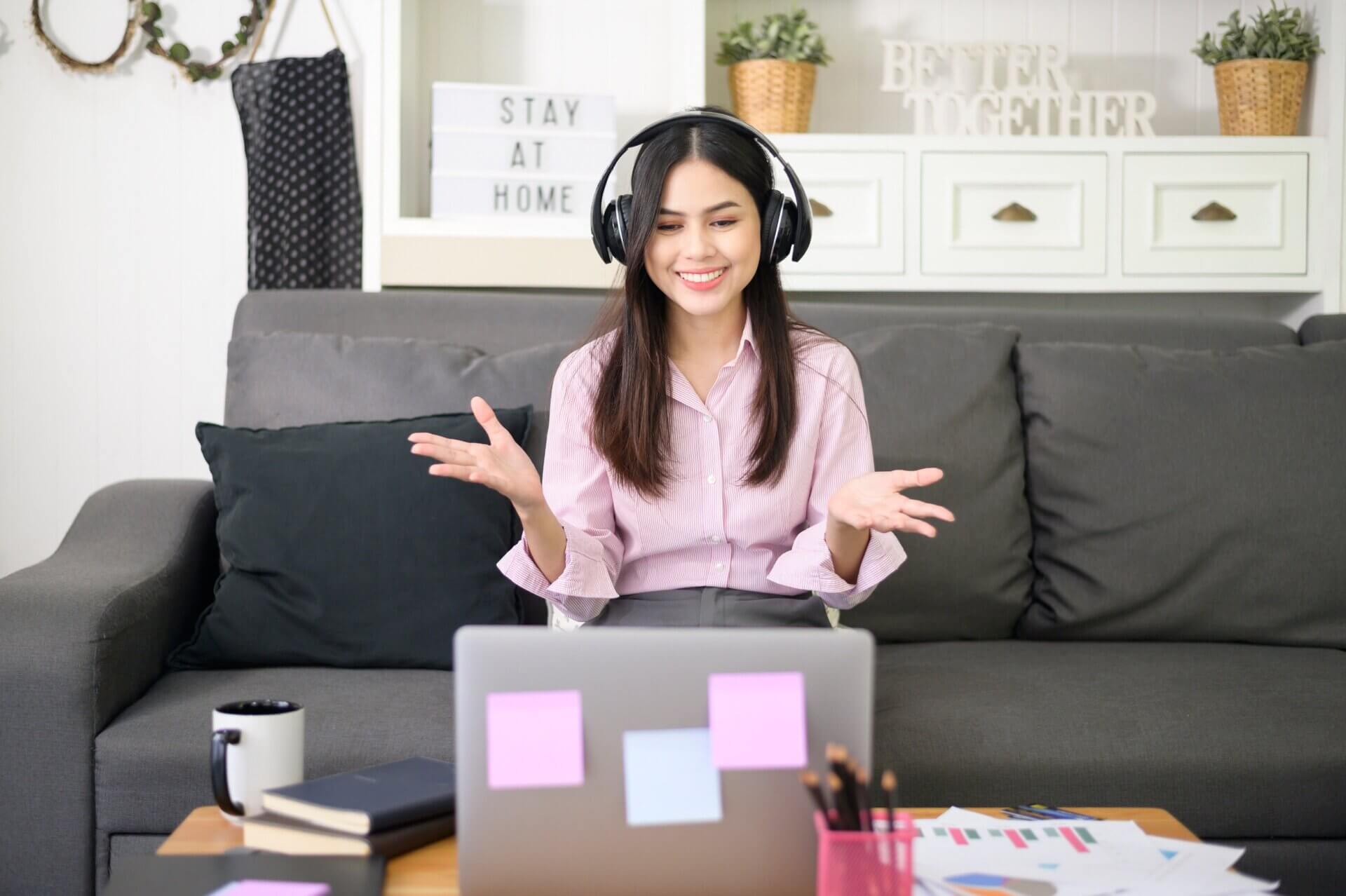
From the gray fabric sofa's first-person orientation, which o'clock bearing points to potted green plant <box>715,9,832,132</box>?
The potted green plant is roughly at 6 o'clock from the gray fabric sofa.

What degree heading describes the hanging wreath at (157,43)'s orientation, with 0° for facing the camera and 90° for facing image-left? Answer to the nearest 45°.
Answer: approximately 0°

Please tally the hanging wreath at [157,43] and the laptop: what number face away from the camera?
1

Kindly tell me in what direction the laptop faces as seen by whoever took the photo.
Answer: facing away from the viewer
